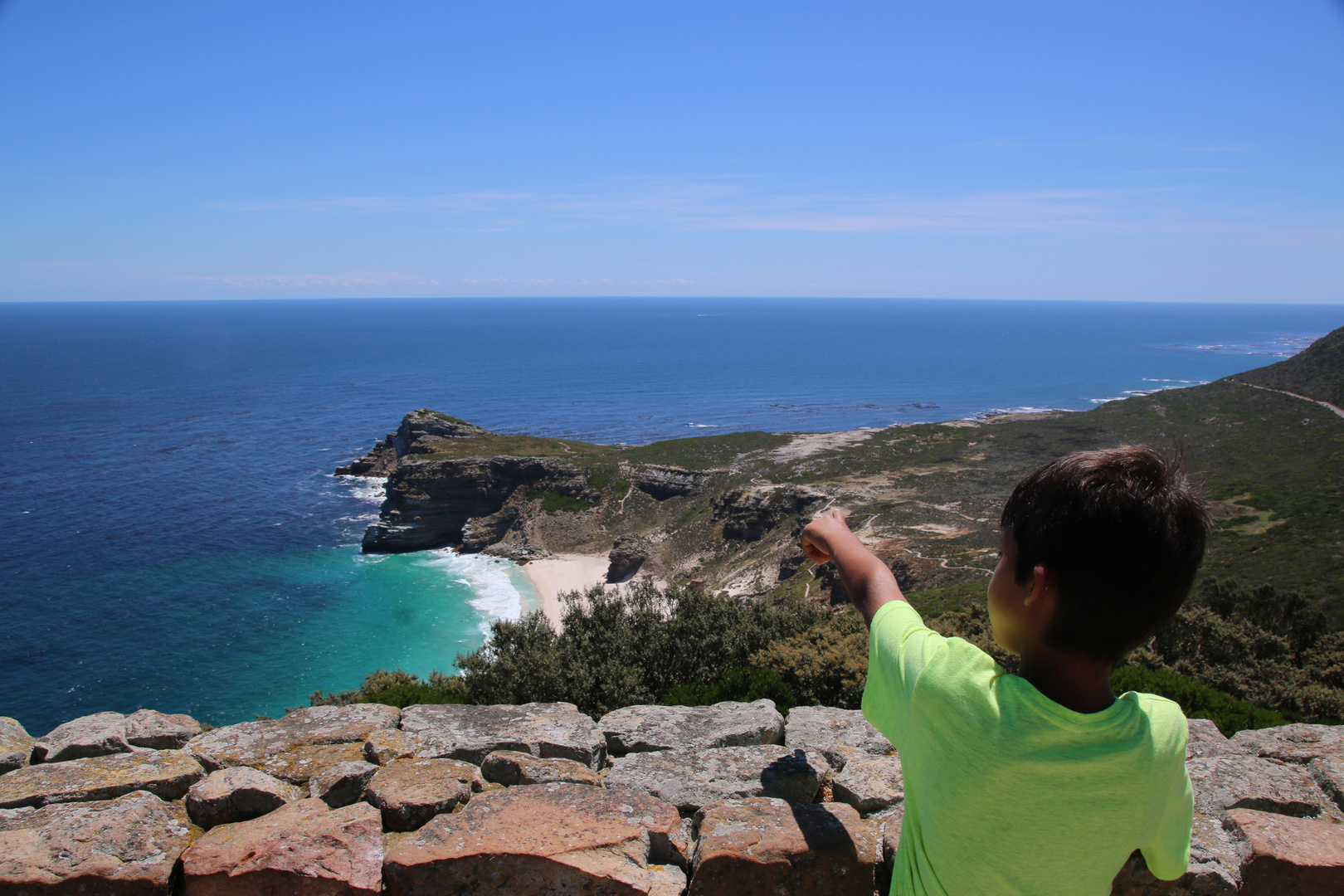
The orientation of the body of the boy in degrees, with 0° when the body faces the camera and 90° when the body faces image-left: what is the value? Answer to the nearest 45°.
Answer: approximately 135°

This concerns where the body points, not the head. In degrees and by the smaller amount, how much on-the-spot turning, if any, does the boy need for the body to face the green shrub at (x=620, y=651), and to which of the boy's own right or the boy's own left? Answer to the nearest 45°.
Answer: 0° — they already face it

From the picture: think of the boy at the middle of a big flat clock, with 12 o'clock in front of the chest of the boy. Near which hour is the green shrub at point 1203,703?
The green shrub is roughly at 2 o'clock from the boy.

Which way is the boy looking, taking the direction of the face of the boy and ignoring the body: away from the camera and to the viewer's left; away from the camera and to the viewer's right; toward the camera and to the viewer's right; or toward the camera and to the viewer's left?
away from the camera and to the viewer's left

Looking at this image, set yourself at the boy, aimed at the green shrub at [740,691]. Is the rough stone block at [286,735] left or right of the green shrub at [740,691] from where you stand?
left
